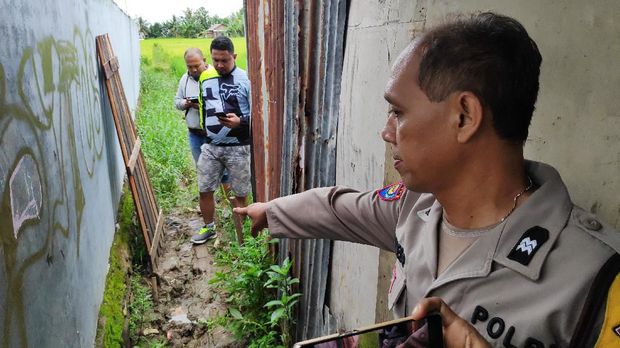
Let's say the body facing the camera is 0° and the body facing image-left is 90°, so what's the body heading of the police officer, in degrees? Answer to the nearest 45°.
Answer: approximately 45°

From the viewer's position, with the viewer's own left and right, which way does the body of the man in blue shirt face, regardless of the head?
facing the viewer

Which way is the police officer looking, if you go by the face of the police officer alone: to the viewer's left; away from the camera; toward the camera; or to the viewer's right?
to the viewer's left

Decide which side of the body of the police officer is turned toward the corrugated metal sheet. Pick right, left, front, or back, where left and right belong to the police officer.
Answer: right

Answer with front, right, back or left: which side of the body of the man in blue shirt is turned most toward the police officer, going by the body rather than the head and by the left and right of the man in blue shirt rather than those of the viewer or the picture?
front

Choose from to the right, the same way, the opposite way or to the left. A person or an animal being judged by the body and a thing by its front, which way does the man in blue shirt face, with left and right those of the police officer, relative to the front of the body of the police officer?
to the left

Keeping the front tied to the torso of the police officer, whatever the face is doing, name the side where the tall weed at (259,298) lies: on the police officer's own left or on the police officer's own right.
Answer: on the police officer's own right

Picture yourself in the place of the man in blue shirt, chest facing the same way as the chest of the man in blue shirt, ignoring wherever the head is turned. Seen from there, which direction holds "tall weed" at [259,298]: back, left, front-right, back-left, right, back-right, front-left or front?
front

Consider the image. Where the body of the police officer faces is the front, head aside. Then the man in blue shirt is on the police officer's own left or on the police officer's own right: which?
on the police officer's own right
